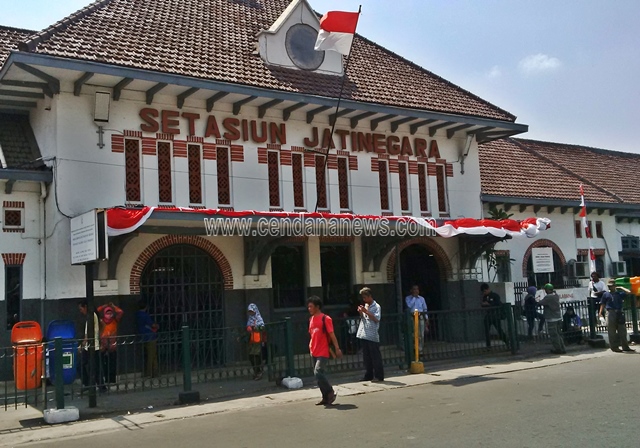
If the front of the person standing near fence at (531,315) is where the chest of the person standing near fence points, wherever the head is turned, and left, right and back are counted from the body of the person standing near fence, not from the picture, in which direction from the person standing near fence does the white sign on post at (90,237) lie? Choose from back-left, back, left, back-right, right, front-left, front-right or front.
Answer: back-right

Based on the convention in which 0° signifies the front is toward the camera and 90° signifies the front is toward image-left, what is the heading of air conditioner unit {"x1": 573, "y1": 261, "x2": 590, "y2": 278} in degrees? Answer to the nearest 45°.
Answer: approximately 0°

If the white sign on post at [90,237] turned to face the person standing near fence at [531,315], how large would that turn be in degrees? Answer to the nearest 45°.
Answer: approximately 135° to its left

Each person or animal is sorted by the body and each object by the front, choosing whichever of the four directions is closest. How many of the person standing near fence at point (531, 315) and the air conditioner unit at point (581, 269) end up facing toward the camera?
1

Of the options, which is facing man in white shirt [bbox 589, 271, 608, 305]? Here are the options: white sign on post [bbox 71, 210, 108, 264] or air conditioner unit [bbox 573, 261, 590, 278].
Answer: the air conditioner unit
